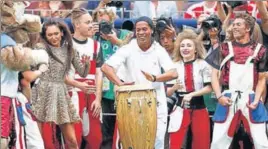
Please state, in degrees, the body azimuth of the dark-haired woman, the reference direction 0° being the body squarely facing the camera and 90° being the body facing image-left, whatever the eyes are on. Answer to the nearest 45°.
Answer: approximately 0°

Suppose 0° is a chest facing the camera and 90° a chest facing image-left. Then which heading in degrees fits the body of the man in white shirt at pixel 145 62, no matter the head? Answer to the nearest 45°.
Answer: approximately 0°
